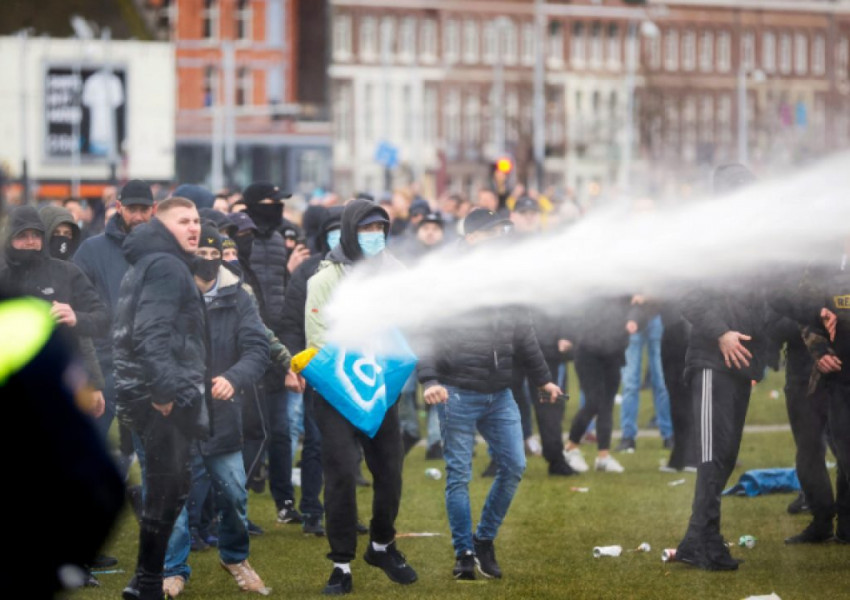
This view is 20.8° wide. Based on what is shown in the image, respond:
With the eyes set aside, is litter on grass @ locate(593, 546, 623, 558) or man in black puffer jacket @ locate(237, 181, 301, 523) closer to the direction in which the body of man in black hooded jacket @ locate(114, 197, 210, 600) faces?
the litter on grass

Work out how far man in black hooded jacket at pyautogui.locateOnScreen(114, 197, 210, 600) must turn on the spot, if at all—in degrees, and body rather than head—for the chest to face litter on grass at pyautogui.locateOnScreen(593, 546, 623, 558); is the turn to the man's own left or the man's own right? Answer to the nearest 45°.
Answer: approximately 45° to the man's own left

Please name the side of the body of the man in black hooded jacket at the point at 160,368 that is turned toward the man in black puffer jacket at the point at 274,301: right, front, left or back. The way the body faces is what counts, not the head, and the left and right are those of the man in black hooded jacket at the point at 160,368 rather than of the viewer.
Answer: left
